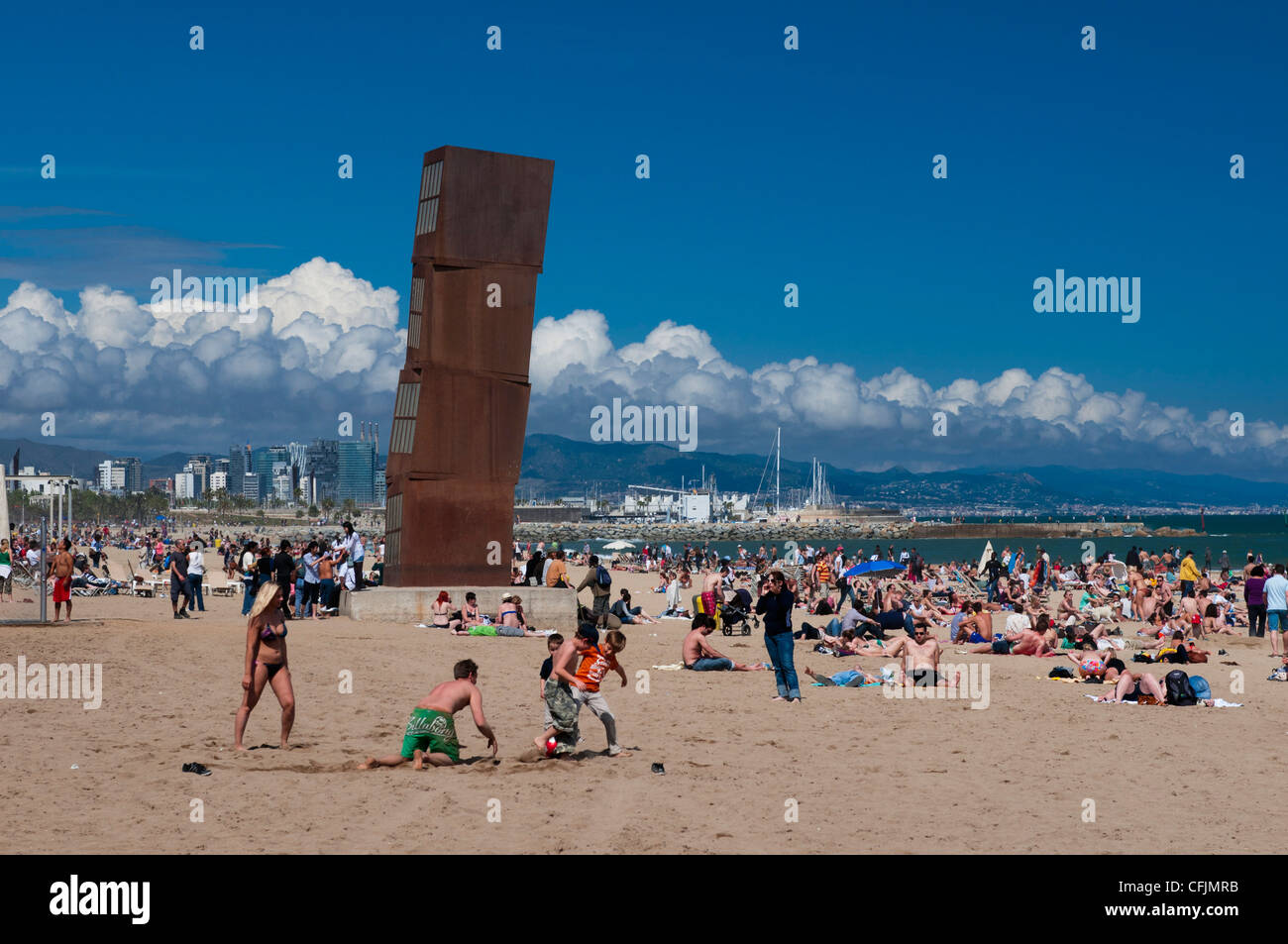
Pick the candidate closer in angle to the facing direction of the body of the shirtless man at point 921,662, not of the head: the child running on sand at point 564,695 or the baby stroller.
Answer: the child running on sand

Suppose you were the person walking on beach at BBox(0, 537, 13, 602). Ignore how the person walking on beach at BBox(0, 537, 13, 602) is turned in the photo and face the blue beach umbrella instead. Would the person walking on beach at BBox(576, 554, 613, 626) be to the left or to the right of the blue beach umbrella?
right

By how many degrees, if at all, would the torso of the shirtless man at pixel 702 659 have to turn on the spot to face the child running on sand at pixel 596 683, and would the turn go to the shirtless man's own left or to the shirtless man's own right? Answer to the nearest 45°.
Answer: approximately 90° to the shirtless man's own right

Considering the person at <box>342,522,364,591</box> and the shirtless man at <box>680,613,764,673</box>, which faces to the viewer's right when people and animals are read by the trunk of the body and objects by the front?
the shirtless man
